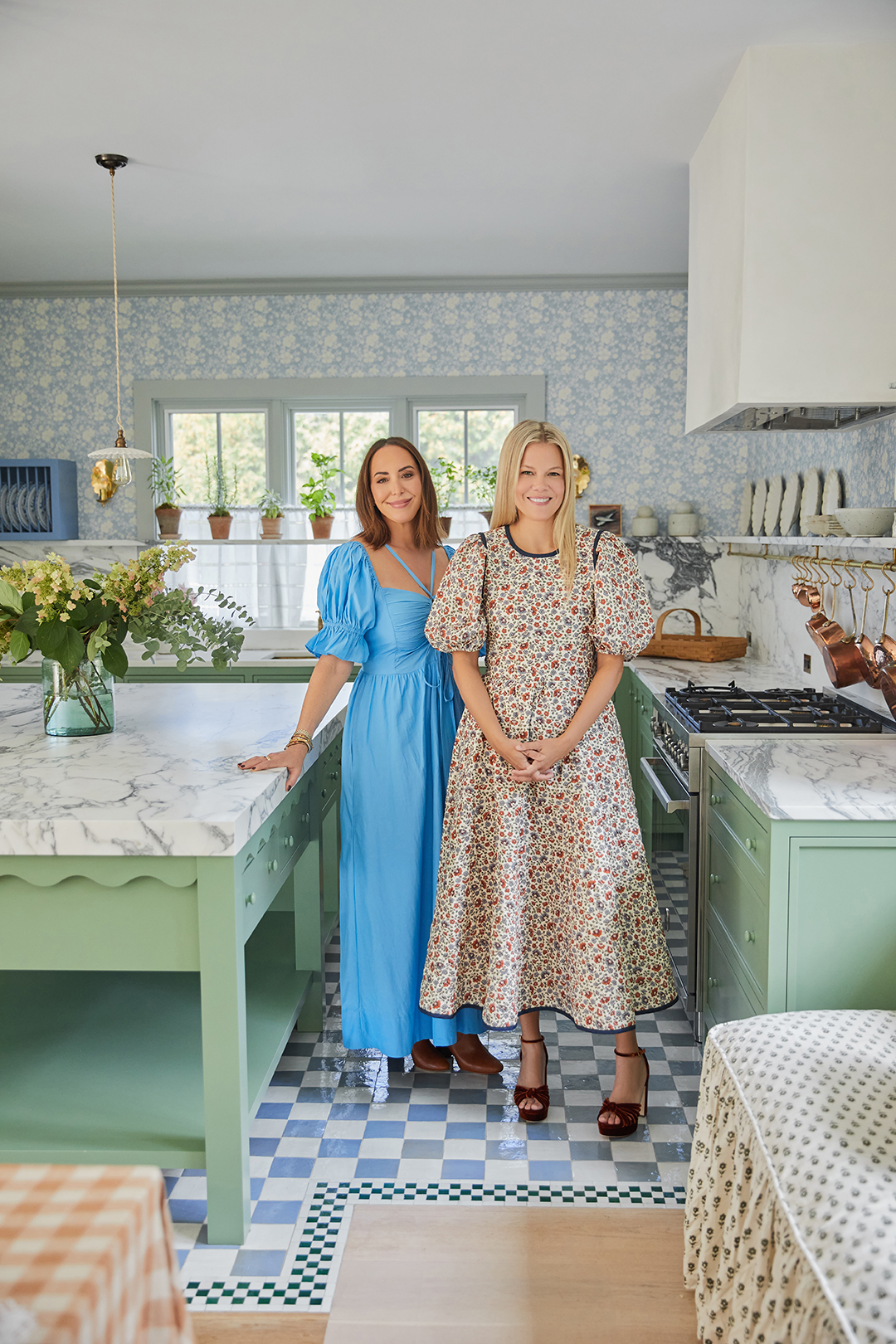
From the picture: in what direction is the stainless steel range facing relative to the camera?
to the viewer's left

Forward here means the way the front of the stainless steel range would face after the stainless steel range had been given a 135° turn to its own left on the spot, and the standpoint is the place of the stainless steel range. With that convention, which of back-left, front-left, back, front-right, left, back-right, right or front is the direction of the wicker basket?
back-left

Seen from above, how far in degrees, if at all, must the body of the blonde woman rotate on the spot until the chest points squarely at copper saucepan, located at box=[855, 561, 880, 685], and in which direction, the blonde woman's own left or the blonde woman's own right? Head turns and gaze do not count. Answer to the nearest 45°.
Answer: approximately 135° to the blonde woman's own left

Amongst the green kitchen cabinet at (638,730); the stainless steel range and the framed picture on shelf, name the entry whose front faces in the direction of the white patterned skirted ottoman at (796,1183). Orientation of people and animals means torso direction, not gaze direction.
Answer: the framed picture on shelf

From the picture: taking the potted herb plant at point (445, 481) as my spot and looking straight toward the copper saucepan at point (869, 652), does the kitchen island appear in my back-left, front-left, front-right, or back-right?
front-right

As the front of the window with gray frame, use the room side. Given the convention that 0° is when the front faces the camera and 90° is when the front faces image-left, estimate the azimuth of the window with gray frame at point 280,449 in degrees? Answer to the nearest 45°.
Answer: approximately 0°

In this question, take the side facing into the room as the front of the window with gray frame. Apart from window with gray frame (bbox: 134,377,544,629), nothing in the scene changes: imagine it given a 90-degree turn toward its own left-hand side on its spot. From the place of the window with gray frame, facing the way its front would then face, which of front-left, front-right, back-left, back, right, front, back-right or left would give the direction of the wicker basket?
front-right

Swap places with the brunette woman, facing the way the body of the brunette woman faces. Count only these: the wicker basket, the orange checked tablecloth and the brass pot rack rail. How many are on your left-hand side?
2

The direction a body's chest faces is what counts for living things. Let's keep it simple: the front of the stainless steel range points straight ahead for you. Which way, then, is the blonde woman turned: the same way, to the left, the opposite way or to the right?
to the left

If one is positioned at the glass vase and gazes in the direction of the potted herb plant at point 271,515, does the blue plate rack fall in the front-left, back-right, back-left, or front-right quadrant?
front-left

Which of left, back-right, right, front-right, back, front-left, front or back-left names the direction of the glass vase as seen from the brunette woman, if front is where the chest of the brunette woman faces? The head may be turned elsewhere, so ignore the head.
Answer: back-right

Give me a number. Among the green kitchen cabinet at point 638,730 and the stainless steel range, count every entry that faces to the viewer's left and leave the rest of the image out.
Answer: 2

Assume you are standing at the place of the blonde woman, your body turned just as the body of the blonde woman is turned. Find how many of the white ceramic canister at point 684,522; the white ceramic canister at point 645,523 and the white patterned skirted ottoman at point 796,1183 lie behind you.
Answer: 2

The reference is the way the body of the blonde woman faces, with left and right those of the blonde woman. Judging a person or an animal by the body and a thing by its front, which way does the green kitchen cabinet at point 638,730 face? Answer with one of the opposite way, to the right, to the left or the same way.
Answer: to the right

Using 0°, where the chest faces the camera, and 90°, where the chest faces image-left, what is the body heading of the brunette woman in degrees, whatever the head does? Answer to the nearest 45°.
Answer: approximately 315°
